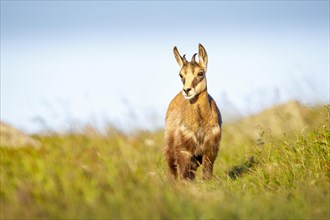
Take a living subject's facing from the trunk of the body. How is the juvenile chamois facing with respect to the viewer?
toward the camera
